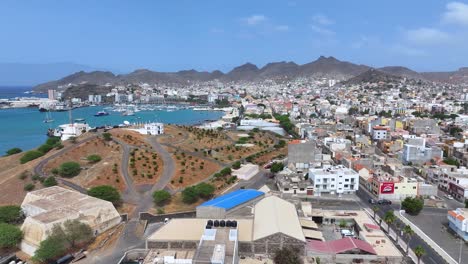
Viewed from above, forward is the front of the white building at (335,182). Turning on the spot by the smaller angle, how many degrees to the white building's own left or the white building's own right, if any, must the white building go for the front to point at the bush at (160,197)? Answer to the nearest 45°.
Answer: approximately 45° to the white building's own right

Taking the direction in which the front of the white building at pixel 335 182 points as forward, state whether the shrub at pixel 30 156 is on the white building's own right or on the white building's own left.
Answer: on the white building's own right

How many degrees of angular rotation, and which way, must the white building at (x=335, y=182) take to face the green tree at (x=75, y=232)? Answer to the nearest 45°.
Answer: approximately 45° to its right

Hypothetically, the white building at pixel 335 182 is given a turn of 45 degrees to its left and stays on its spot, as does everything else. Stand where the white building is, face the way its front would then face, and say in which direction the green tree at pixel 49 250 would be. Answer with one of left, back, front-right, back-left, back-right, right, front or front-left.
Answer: right

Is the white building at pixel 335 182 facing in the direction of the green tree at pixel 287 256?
yes

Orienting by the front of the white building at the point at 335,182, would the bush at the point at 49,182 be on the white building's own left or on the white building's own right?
on the white building's own right

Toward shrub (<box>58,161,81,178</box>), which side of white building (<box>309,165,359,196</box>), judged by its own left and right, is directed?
right

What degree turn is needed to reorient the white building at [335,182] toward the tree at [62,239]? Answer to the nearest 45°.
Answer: approximately 45° to its right

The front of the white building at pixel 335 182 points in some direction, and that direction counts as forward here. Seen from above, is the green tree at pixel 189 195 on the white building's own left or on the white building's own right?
on the white building's own right

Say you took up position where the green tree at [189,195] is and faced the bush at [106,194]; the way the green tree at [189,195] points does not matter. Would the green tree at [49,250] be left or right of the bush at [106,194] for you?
left

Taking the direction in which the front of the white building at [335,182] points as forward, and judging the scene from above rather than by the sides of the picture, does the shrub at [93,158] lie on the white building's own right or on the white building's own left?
on the white building's own right

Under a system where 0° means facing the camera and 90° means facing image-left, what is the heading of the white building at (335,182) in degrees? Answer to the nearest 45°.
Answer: approximately 0°

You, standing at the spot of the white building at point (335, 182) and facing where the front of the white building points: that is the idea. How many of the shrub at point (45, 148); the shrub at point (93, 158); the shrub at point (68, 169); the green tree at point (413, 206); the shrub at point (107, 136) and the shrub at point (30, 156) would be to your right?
5

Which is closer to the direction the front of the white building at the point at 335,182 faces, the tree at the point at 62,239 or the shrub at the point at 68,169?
the tree

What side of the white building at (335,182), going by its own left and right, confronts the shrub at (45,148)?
right
